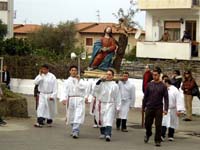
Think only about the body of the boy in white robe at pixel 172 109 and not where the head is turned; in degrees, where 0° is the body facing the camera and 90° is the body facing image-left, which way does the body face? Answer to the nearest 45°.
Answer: approximately 45°

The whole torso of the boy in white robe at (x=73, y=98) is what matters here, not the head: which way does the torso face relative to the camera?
toward the camera

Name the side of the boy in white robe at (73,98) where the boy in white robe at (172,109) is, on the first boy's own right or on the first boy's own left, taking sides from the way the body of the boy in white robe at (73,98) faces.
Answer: on the first boy's own left

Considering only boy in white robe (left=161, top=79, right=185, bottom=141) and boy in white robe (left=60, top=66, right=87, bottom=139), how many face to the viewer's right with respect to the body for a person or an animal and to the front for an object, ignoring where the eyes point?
0

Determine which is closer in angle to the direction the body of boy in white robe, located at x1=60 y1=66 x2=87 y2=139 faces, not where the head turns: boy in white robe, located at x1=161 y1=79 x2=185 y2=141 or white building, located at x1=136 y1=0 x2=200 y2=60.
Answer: the boy in white robe

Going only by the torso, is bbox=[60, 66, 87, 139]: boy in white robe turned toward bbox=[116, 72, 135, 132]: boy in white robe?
no

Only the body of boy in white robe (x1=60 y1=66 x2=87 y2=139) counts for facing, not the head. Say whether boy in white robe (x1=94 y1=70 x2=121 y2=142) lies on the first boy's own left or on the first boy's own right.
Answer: on the first boy's own left

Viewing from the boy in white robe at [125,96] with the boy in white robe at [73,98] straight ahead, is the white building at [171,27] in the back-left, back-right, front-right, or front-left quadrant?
back-right

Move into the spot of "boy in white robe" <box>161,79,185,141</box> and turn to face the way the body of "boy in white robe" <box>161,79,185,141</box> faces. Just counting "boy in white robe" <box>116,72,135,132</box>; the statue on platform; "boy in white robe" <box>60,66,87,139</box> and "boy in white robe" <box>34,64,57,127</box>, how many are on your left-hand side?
0

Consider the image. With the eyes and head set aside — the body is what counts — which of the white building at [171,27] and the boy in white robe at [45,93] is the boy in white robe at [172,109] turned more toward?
the boy in white robe

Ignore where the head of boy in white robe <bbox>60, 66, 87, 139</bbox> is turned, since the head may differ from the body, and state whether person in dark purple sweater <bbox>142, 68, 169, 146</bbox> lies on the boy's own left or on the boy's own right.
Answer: on the boy's own left

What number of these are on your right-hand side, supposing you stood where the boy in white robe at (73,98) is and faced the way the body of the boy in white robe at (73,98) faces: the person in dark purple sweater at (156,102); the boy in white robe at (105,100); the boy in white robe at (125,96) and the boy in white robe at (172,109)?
0

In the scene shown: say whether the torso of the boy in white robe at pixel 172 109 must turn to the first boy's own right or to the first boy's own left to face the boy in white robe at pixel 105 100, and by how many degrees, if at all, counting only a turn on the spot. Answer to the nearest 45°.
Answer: approximately 45° to the first boy's own right

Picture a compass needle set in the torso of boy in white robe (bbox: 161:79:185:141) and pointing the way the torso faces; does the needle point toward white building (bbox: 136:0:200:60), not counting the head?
no

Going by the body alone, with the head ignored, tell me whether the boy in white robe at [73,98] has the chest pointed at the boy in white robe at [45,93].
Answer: no

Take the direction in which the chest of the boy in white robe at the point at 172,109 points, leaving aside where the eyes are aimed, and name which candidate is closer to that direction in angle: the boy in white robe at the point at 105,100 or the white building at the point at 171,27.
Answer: the boy in white robe
